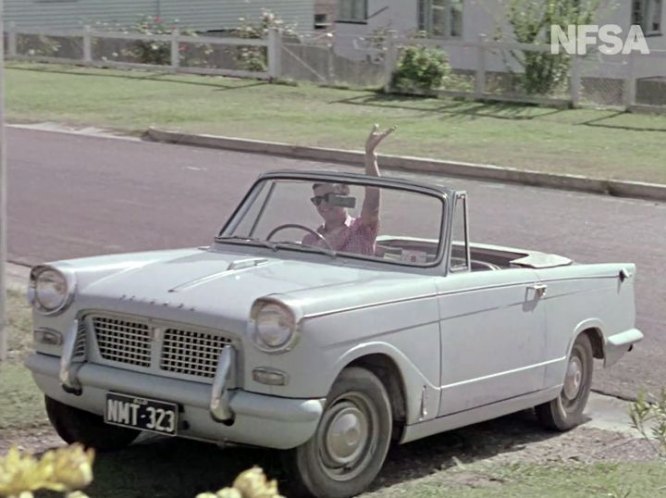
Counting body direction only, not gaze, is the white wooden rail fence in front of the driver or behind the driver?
behind

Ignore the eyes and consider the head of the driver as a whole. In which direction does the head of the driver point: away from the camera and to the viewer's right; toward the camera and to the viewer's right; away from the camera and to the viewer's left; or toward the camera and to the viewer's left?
toward the camera and to the viewer's left

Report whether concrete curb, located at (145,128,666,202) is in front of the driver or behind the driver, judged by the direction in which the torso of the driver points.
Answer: behind

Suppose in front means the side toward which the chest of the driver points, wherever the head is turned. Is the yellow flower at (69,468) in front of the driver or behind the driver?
in front

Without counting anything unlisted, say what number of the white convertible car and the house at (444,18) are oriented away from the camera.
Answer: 0

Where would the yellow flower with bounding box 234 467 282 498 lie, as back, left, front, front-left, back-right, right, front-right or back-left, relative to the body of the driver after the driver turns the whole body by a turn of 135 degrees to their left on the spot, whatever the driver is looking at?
right

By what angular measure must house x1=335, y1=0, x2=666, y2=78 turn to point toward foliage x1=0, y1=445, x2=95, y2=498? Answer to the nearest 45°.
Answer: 0° — it already faces it

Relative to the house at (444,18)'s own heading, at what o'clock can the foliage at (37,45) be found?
The foliage is roughly at 2 o'clock from the house.

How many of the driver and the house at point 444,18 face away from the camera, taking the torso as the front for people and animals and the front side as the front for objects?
0

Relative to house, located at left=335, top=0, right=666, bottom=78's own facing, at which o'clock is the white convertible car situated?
The white convertible car is roughly at 12 o'clock from the house.

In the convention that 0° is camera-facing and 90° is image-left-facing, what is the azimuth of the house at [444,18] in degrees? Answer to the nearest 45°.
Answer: approximately 0°

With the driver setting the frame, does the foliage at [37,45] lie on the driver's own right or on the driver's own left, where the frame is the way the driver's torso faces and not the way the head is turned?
on the driver's own right

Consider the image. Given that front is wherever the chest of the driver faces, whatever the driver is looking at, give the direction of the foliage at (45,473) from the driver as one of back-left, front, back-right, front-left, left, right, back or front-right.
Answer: front-left

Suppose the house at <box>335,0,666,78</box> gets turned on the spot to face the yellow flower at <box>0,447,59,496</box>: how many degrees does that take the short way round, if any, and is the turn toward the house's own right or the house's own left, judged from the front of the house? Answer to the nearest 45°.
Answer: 0° — it already faces it

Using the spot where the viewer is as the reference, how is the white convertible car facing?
facing the viewer and to the left of the viewer

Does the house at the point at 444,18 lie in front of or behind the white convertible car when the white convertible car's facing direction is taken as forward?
behind

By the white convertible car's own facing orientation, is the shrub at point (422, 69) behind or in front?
behind
